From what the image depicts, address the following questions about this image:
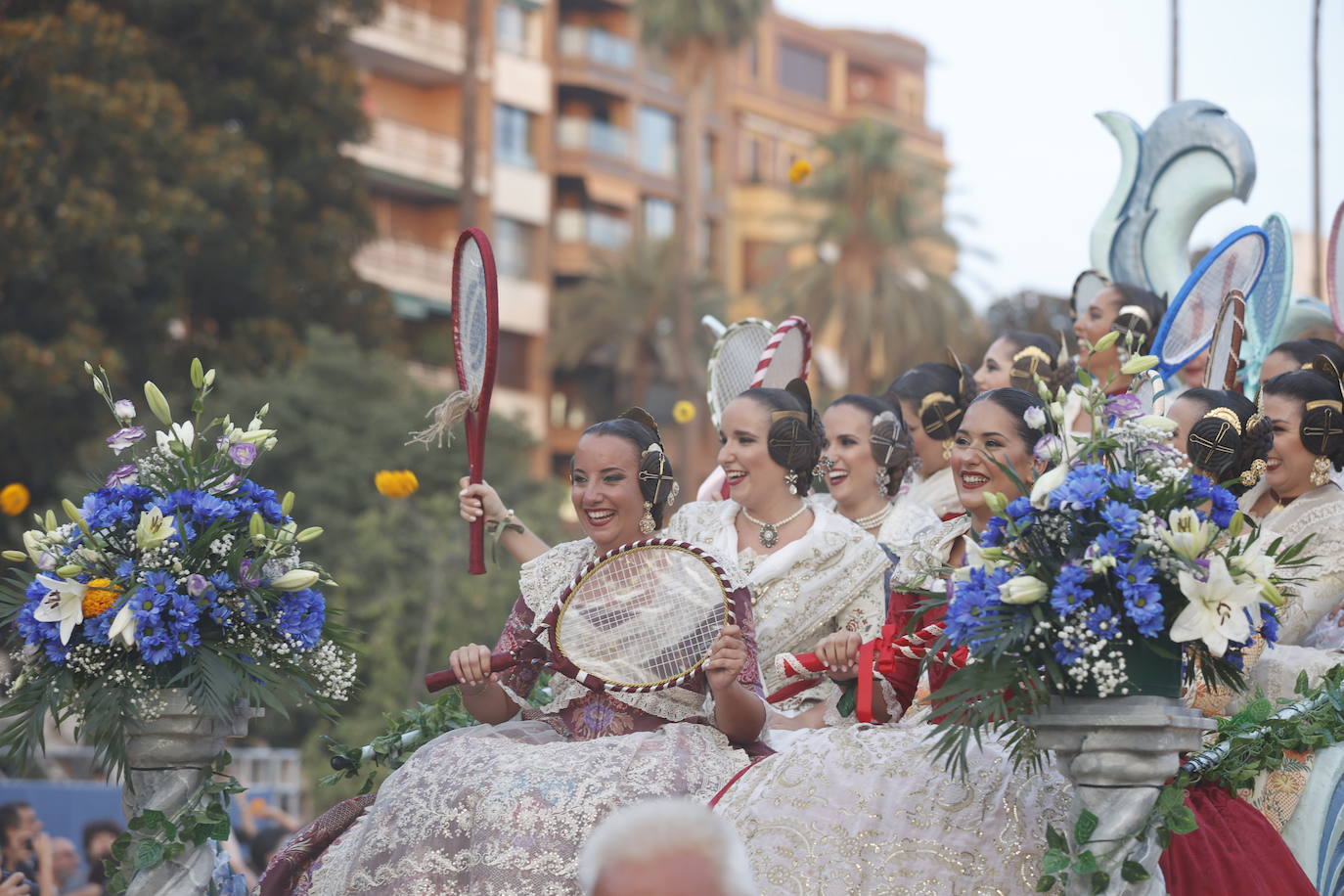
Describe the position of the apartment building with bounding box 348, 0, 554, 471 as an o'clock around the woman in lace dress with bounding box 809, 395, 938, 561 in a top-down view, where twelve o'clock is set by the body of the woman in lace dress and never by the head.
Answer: The apartment building is roughly at 4 o'clock from the woman in lace dress.

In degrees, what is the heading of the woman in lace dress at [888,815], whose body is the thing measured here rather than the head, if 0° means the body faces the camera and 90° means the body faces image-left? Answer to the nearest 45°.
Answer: approximately 45°

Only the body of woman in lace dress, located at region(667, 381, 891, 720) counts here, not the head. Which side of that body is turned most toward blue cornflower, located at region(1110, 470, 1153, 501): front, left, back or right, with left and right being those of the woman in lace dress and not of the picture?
left

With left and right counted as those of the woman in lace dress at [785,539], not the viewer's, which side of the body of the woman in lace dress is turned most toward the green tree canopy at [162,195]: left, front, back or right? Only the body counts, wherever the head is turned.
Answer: right

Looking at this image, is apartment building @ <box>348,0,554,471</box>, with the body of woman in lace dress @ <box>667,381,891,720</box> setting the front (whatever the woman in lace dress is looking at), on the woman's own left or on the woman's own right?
on the woman's own right

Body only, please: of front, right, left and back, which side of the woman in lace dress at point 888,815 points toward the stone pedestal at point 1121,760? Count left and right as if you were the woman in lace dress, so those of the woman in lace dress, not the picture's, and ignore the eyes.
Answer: left

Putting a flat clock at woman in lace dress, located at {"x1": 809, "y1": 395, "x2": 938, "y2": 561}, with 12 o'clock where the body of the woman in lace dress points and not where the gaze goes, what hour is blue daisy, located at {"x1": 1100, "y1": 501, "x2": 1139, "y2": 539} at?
The blue daisy is roughly at 10 o'clock from the woman in lace dress.

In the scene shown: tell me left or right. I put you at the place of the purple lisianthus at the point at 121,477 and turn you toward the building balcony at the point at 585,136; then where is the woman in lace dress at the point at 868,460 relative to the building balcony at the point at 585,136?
right

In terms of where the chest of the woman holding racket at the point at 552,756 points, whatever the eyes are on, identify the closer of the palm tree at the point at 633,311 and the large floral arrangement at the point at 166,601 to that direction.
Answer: the large floral arrangement

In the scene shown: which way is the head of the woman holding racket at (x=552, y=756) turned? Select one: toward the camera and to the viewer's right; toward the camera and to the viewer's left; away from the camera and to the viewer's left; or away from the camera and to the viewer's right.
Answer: toward the camera and to the viewer's left

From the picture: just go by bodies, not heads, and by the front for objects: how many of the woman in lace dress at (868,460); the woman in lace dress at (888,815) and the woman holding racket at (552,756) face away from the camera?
0

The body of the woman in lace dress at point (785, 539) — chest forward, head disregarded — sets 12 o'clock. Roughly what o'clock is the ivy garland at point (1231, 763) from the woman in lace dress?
The ivy garland is roughly at 9 o'clock from the woman in lace dress.

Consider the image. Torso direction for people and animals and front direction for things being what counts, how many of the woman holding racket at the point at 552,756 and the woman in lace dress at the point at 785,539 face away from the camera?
0

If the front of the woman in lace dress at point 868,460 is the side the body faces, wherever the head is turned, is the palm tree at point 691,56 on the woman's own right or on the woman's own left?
on the woman's own right
